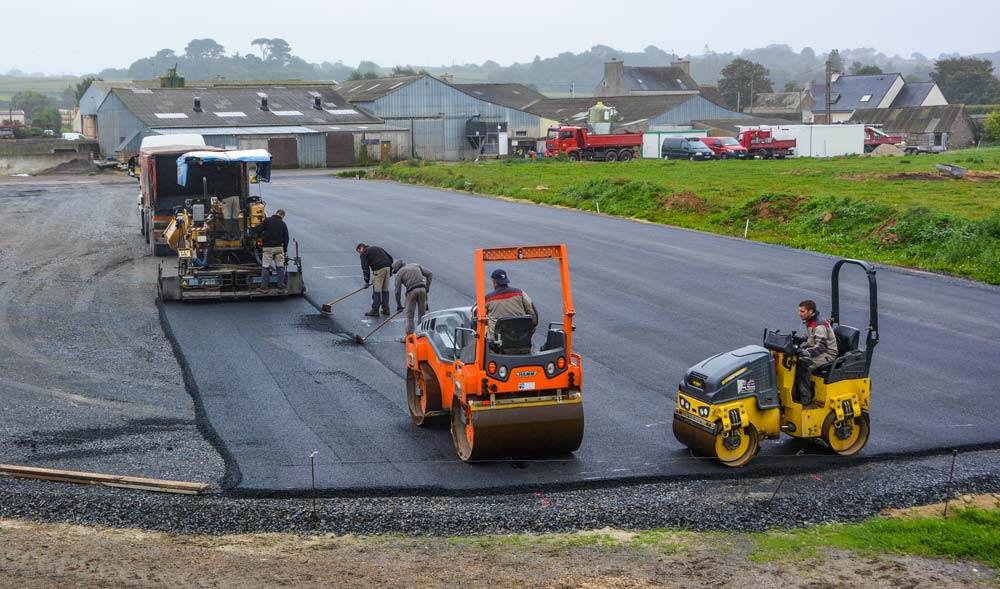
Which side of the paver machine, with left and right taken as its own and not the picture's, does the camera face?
back

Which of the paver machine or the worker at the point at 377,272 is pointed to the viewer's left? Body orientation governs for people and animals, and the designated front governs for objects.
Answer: the worker

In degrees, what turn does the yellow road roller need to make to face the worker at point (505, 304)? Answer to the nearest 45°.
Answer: approximately 45° to its right

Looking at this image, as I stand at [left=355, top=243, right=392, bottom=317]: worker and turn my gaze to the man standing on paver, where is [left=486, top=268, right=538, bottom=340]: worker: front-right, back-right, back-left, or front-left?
back-left

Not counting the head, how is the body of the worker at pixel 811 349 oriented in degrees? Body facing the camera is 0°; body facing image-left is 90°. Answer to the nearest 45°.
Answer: approximately 90°

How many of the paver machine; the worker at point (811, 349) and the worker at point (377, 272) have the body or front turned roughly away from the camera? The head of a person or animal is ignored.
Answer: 1

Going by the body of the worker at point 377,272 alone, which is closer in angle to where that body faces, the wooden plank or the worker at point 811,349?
the wooden plank

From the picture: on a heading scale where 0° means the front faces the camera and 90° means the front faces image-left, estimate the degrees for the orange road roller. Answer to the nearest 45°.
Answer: approximately 135°

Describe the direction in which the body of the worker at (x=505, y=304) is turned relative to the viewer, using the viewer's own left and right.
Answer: facing away from the viewer and to the left of the viewer

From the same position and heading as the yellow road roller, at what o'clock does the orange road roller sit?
The orange road roller is roughly at 1 o'clock from the yellow road roller.

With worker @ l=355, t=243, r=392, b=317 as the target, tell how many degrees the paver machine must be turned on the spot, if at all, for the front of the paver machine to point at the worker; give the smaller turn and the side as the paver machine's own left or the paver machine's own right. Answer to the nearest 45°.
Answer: approximately 135° to the paver machine's own right

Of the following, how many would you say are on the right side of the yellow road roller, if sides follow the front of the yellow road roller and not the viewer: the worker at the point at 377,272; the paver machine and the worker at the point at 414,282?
3

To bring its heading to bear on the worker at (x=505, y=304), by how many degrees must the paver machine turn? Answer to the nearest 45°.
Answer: approximately 180°

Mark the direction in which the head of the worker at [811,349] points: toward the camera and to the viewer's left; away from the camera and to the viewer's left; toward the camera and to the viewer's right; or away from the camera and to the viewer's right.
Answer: toward the camera and to the viewer's left

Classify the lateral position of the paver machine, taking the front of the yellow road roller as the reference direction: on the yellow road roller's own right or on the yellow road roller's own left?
on the yellow road roller's own right

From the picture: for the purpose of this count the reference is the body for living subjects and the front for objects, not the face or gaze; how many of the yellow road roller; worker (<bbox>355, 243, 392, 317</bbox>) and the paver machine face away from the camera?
1

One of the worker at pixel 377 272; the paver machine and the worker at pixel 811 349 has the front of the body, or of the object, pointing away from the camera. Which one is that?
the paver machine
